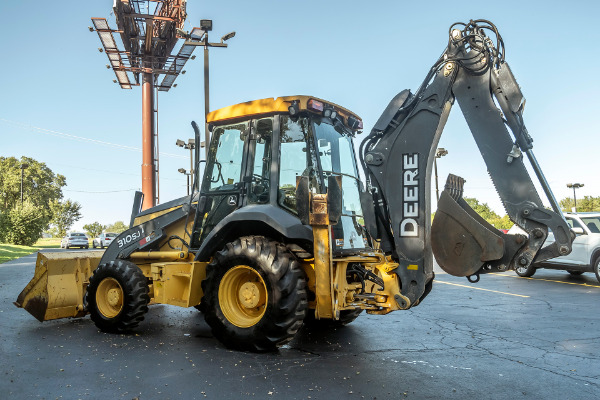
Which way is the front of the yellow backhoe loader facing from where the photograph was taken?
facing away from the viewer and to the left of the viewer

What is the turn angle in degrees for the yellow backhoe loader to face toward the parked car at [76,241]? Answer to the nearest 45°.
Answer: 0° — it already faces it

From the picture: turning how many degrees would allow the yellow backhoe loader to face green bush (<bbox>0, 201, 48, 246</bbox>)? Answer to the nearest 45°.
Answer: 0° — it already faces it
